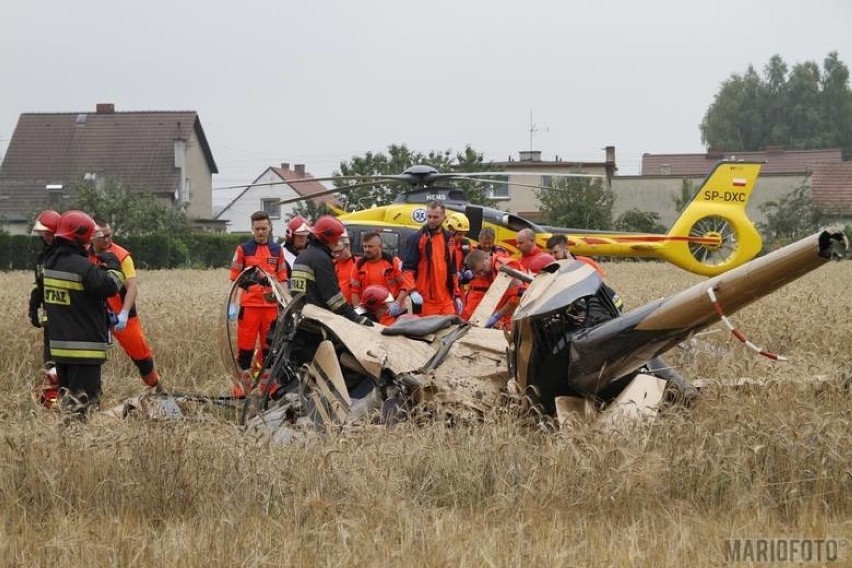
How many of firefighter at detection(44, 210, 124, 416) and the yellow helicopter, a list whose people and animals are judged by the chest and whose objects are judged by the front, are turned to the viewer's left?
1

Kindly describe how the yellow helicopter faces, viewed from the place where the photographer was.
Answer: facing to the left of the viewer

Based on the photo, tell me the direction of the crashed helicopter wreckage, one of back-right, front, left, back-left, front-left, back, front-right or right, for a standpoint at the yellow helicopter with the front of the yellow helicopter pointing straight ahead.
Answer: left

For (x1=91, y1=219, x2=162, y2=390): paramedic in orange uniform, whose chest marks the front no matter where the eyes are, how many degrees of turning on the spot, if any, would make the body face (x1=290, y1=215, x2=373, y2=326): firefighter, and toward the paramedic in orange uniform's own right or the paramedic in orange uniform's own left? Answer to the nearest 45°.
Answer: approximately 90° to the paramedic in orange uniform's own left

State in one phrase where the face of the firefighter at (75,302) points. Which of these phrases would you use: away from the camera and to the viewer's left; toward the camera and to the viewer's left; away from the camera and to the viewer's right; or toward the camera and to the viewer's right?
away from the camera and to the viewer's right

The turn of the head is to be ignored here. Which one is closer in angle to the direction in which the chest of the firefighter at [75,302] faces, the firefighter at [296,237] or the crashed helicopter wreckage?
the firefighter

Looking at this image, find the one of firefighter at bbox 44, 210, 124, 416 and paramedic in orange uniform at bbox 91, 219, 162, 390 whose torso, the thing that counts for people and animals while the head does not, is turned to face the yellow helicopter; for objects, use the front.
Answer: firefighter at bbox 44, 210, 124, 416

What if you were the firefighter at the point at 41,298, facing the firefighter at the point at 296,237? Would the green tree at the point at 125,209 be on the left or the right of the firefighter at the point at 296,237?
left

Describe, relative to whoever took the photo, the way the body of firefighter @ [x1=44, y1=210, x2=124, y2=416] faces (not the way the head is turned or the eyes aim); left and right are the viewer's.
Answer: facing away from the viewer and to the right of the viewer

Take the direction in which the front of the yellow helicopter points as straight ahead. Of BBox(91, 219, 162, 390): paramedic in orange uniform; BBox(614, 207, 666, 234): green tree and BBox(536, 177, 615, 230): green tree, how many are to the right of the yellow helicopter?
2

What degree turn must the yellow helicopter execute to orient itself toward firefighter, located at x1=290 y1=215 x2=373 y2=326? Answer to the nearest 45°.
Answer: approximately 90° to its left

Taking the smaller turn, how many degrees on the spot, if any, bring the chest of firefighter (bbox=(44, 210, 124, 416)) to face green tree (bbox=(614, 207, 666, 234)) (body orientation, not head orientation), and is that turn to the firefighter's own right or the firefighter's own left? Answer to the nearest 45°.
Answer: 0° — they already face it
